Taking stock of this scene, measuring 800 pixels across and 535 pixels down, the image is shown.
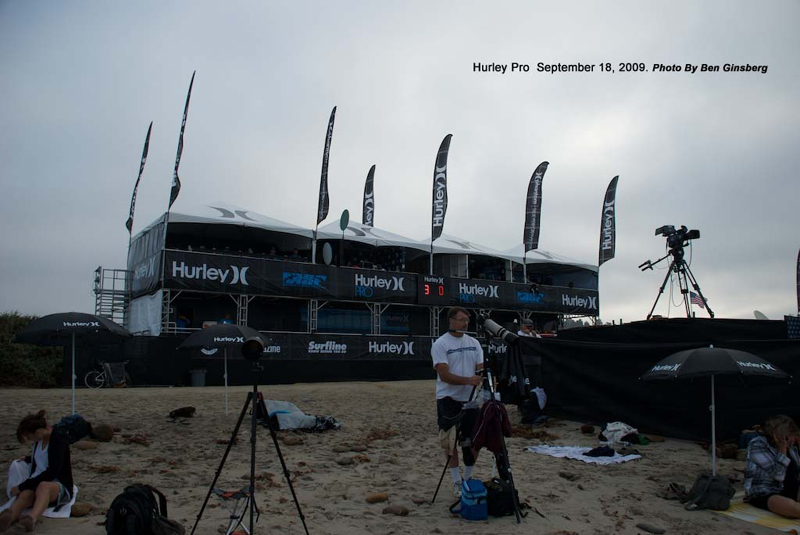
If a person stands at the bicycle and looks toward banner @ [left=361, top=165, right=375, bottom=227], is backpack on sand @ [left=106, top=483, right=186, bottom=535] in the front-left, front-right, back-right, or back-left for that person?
back-right

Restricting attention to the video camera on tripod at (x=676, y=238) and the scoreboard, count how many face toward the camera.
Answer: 1

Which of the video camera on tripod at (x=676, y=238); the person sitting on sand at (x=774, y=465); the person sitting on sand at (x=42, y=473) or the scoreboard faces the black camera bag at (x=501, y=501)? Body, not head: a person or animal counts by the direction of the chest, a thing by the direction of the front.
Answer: the scoreboard

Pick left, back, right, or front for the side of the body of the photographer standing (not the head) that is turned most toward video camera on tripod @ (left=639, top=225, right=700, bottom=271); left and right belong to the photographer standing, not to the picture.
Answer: left

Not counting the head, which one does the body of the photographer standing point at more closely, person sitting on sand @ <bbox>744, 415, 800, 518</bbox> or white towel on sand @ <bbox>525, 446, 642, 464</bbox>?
the person sitting on sand

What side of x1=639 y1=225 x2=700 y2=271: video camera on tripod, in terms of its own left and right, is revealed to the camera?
right

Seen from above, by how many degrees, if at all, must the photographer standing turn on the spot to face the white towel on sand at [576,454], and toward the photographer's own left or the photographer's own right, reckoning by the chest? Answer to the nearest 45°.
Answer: approximately 90° to the photographer's own left
